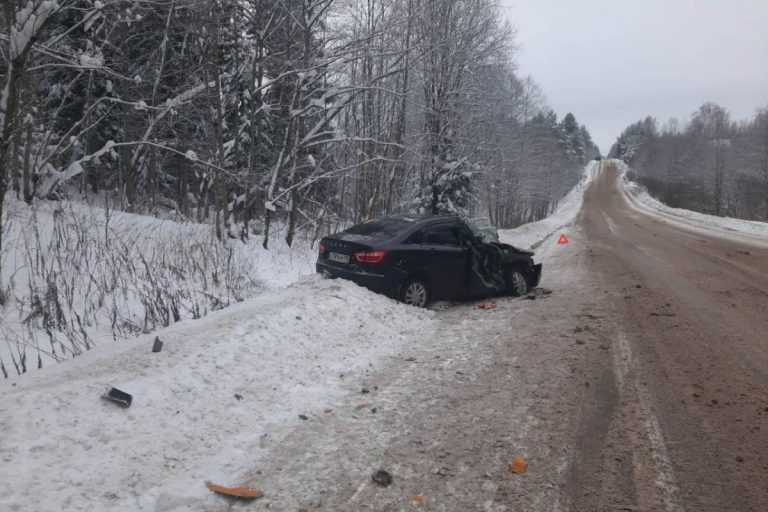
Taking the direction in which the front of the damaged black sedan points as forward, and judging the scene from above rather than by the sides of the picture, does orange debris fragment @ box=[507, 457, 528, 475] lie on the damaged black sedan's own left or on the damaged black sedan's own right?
on the damaged black sedan's own right

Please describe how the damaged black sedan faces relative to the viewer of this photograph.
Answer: facing away from the viewer and to the right of the viewer

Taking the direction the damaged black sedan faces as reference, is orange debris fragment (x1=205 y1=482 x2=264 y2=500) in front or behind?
behind
